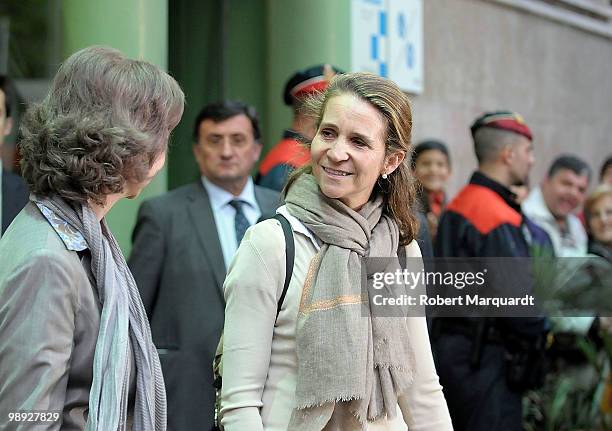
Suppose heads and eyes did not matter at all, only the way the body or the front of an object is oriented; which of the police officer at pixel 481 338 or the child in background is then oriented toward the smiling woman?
the child in background

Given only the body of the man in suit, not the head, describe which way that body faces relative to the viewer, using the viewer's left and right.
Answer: facing the viewer and to the right of the viewer

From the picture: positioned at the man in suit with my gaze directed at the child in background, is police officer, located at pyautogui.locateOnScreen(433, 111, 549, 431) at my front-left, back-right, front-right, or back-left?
front-right

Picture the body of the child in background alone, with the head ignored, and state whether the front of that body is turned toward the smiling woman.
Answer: yes

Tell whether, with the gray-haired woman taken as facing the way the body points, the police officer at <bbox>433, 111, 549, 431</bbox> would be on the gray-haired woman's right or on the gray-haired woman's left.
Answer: on the gray-haired woman's left

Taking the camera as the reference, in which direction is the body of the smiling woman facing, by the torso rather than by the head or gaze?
toward the camera

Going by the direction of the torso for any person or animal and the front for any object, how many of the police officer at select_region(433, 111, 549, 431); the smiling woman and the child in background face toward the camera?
2

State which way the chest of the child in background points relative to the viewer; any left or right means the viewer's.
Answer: facing the viewer

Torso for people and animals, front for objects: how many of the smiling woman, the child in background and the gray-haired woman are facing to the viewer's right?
1

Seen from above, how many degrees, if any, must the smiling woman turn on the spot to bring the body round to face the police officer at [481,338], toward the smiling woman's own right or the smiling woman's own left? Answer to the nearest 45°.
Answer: approximately 180°

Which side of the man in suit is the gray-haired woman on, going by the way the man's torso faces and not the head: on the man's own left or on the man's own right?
on the man's own right

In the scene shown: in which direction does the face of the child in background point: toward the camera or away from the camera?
toward the camera

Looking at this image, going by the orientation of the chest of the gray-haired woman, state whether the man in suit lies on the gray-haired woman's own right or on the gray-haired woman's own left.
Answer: on the gray-haired woman's own left

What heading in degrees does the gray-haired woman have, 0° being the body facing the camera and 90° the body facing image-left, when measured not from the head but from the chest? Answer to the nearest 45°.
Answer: approximately 270°

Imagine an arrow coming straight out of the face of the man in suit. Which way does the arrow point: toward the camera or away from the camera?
toward the camera
